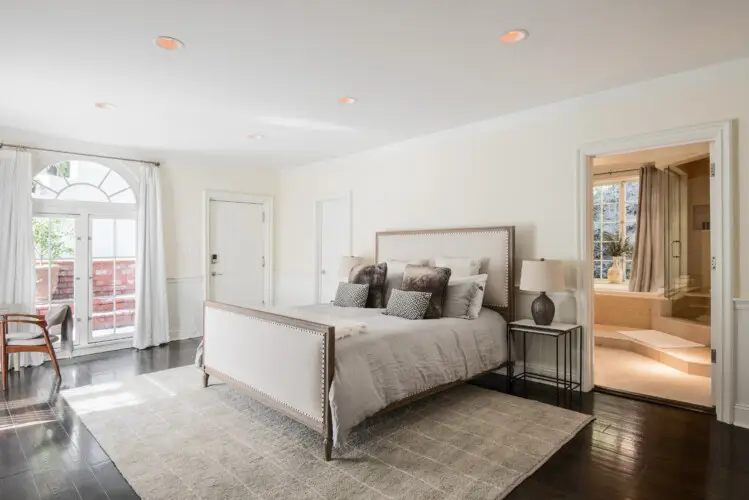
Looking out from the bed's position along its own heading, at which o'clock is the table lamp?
The table lamp is roughly at 7 o'clock from the bed.

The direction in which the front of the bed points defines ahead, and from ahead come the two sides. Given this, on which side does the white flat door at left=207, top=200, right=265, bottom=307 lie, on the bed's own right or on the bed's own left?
on the bed's own right

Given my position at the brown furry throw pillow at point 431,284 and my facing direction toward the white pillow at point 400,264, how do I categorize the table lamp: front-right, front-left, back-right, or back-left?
back-right

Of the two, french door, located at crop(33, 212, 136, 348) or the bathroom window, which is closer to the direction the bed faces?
the french door

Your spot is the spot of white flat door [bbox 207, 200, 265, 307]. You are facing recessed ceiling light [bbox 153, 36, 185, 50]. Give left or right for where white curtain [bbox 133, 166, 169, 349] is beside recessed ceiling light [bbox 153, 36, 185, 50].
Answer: right

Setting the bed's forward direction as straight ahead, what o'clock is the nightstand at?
The nightstand is roughly at 7 o'clock from the bed.

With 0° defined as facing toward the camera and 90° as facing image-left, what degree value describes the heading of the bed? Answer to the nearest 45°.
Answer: approximately 45°

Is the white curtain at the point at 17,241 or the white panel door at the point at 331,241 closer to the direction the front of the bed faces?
the white curtain

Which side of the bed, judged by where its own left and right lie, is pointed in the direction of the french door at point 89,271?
right

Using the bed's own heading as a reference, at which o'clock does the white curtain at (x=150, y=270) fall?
The white curtain is roughly at 3 o'clock from the bed.

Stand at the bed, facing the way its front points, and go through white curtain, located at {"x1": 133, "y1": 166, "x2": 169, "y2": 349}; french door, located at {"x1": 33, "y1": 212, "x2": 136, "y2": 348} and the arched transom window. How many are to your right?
3

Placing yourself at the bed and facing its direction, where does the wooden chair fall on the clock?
The wooden chair is roughly at 2 o'clock from the bed.

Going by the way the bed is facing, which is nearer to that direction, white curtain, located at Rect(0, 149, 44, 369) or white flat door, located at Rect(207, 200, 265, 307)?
the white curtain
